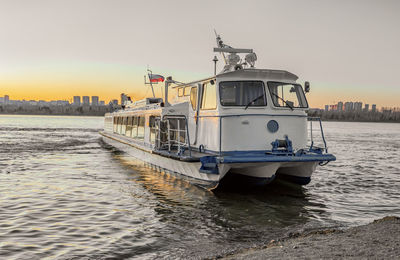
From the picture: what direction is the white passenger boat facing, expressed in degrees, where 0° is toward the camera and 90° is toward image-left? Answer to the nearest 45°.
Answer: approximately 315°
